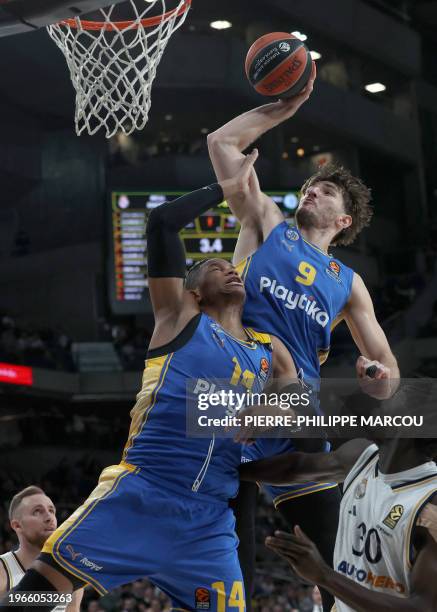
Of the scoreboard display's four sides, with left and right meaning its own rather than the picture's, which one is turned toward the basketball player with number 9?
front

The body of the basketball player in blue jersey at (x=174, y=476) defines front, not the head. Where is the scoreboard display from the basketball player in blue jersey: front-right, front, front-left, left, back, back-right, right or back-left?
back-left

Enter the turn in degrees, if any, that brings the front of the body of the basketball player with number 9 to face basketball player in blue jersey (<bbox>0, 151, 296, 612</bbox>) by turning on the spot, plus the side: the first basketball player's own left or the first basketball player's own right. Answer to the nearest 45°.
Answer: approximately 45° to the first basketball player's own right

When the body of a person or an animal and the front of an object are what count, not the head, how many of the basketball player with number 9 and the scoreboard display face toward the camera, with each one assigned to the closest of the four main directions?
2

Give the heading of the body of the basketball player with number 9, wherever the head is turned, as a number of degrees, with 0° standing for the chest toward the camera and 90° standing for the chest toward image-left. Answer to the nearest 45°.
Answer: approximately 0°

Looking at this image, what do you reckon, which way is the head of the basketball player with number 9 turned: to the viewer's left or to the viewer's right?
to the viewer's left

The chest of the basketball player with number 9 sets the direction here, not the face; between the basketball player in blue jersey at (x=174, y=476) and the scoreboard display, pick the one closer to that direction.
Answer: the basketball player in blue jersey

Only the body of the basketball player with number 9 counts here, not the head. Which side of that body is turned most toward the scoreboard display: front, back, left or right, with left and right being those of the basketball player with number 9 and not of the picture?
back

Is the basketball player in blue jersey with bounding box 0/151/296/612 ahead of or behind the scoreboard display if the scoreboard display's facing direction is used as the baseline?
ahead

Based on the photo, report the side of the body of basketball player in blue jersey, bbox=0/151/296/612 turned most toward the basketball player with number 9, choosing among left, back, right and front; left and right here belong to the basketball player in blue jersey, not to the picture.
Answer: left
